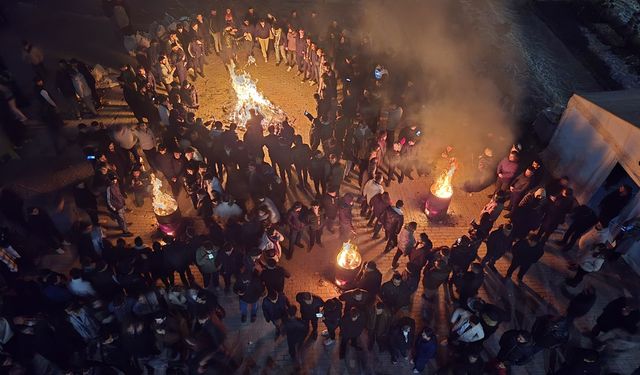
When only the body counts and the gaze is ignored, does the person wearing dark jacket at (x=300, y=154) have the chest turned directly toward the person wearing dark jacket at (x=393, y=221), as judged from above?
no

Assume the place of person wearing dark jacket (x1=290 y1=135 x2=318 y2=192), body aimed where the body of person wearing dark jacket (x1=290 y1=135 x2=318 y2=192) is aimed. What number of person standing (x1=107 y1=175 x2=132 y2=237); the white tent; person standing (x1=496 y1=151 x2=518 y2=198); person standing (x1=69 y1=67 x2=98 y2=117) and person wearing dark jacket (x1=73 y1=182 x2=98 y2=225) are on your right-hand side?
2

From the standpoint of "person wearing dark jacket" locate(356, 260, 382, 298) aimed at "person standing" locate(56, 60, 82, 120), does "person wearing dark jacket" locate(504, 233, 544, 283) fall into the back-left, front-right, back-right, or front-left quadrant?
back-right

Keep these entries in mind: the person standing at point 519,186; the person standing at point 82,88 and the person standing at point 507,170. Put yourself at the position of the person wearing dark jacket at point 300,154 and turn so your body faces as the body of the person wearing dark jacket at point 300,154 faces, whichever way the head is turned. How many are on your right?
2

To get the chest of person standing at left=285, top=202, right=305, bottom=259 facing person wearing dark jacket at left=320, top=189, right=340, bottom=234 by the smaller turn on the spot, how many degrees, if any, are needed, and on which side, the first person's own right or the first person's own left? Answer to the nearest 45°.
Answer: approximately 90° to the first person's own left

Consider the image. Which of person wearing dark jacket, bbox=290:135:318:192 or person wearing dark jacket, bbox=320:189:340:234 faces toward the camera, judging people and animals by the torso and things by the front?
person wearing dark jacket, bbox=320:189:340:234

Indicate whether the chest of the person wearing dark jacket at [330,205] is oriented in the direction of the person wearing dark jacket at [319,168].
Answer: no

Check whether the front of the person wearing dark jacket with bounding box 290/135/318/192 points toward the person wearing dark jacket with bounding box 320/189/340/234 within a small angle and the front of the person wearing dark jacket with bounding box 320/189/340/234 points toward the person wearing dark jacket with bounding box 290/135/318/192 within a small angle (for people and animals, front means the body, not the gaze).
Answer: no

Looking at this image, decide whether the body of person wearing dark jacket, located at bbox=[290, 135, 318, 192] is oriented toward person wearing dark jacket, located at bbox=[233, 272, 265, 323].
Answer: no

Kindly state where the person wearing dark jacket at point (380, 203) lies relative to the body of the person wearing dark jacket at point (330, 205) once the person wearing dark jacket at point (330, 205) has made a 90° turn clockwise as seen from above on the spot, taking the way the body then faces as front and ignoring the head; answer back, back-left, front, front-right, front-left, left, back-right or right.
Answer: back

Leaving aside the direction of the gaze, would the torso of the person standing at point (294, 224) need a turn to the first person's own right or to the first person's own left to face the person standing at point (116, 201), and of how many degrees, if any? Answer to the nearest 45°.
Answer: approximately 135° to the first person's own right

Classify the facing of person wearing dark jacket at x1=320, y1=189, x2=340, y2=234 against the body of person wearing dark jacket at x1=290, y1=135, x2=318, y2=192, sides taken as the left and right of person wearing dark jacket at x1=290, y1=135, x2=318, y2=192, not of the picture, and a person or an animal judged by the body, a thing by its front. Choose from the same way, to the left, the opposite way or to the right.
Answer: the opposite way

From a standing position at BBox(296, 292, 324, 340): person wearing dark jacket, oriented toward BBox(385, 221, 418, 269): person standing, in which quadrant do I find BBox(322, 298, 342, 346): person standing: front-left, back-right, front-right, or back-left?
front-right

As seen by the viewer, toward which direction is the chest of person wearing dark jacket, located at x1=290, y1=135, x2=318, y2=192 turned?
away from the camera

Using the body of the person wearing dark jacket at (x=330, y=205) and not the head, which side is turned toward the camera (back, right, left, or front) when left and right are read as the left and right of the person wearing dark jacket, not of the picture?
front
